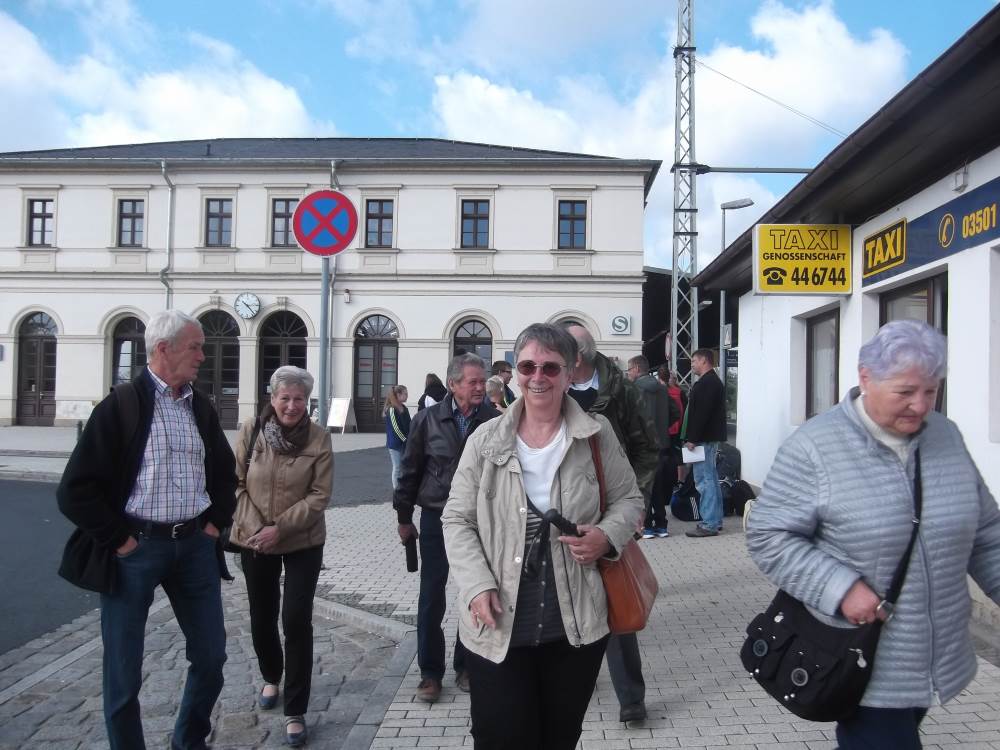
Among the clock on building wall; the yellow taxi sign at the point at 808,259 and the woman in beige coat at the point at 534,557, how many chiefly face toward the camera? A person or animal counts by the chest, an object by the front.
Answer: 3

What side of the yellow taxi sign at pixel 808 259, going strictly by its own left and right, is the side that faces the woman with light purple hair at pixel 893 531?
front

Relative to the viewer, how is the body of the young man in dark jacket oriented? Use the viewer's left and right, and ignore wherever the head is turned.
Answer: facing to the left of the viewer

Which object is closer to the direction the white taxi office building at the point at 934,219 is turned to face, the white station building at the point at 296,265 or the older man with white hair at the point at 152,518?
the older man with white hair

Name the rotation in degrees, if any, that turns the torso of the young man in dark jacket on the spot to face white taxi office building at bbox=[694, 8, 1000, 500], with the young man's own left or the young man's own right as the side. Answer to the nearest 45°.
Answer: approximately 135° to the young man's own left

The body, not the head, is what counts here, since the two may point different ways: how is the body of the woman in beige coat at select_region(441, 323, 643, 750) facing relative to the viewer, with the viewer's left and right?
facing the viewer

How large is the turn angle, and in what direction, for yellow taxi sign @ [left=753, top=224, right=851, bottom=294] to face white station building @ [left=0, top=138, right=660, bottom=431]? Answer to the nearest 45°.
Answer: approximately 135° to its right

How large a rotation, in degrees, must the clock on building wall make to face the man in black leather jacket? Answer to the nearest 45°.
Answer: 0° — it already faces them

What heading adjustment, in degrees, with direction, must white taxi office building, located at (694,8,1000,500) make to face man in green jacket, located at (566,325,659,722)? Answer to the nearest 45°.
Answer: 0° — it already faces them

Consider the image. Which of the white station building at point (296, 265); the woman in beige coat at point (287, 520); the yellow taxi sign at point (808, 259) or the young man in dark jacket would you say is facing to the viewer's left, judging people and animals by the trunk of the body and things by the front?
the young man in dark jacket

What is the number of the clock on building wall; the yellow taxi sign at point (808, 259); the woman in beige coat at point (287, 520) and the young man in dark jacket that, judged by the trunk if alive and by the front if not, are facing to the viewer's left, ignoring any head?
1

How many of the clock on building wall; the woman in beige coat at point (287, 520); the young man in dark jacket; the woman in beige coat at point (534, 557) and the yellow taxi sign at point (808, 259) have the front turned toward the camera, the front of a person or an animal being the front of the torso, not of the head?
4

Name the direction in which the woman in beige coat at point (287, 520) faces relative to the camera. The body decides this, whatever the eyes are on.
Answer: toward the camera

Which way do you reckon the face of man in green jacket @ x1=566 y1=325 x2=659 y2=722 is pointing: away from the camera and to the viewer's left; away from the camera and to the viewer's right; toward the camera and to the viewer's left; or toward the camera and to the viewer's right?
toward the camera and to the viewer's left
